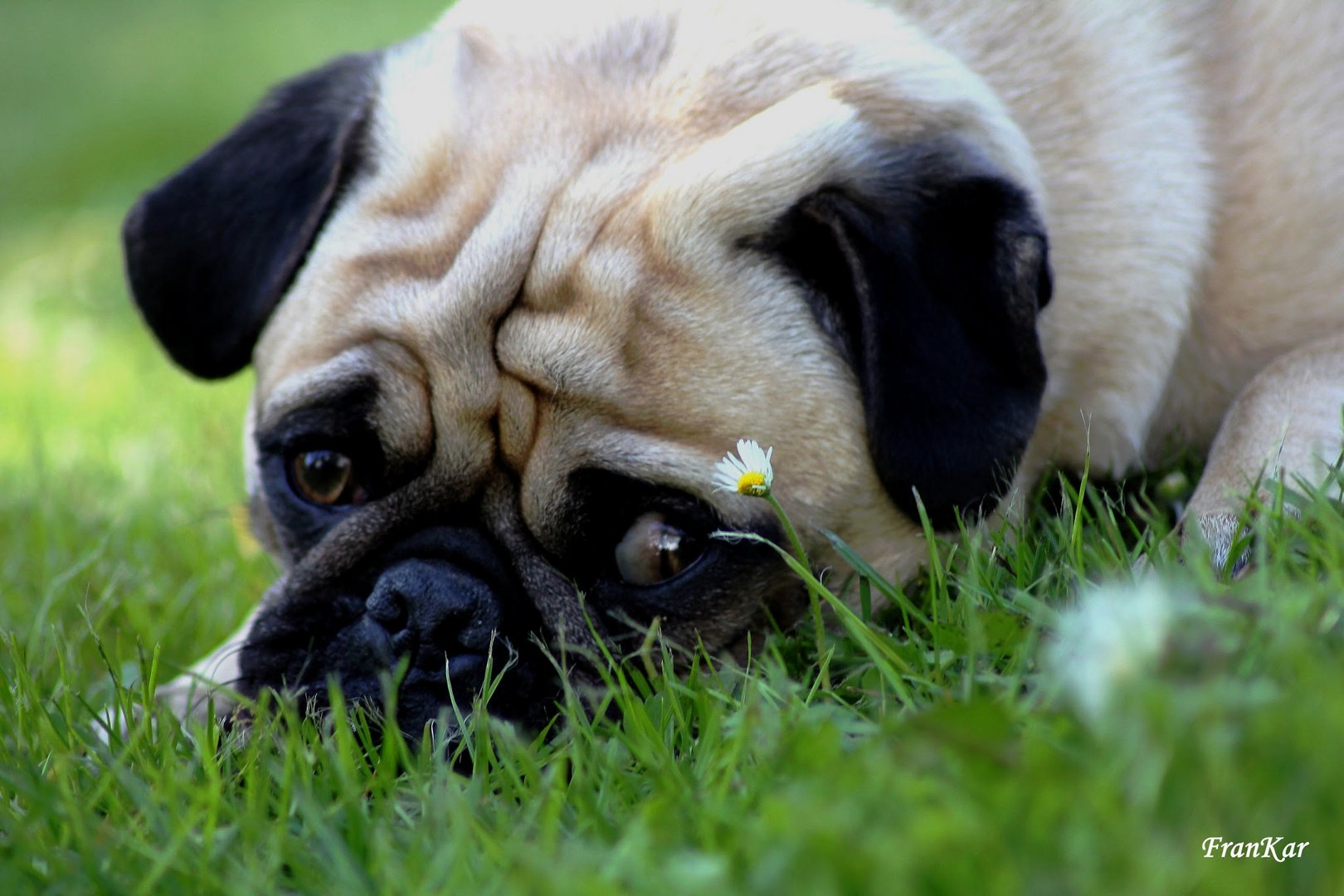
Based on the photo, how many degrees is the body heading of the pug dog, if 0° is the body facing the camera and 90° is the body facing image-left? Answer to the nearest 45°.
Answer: approximately 45°

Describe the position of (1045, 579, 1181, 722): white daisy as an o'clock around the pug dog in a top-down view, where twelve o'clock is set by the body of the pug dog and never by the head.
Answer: The white daisy is roughly at 10 o'clock from the pug dog.
